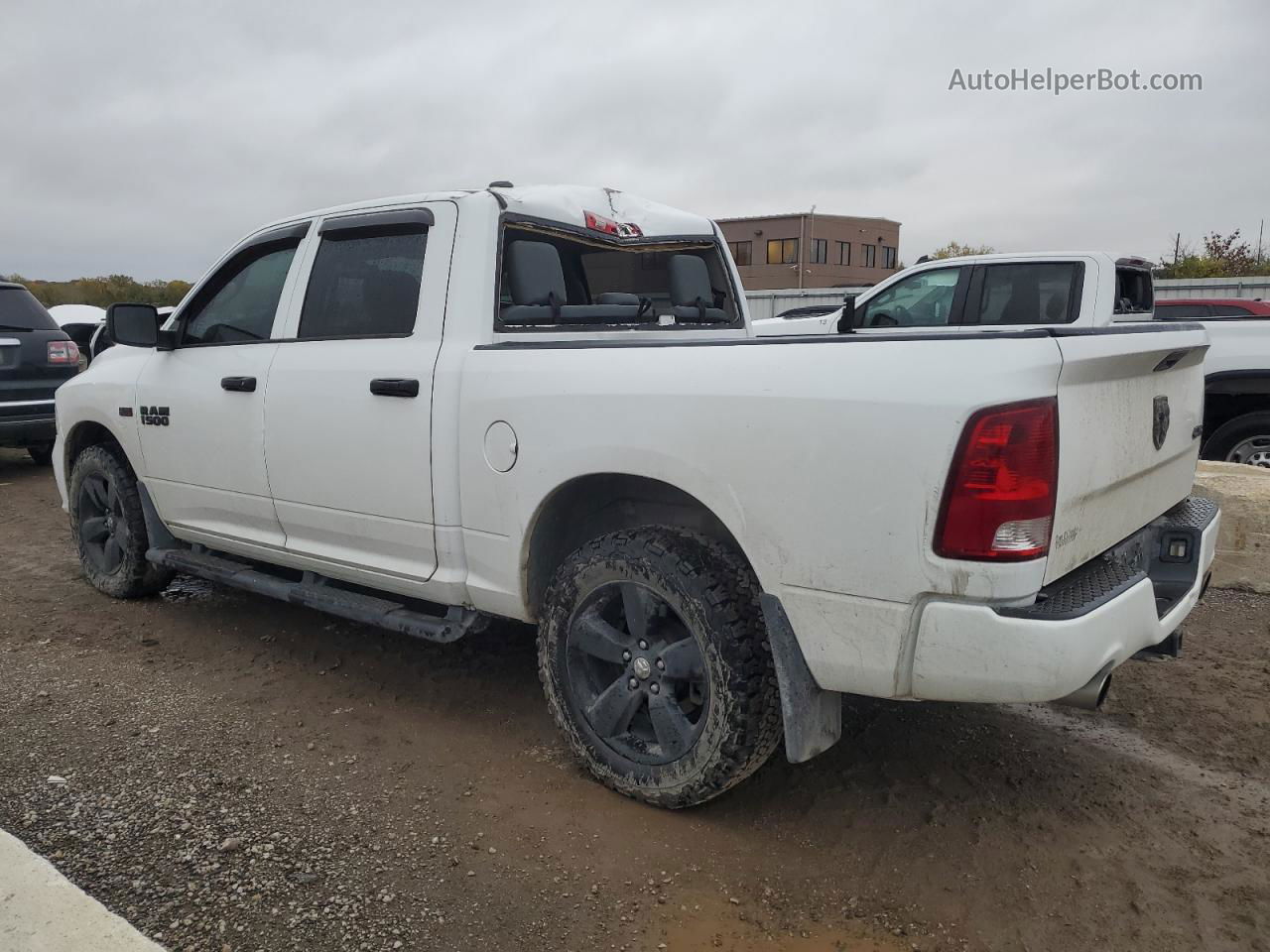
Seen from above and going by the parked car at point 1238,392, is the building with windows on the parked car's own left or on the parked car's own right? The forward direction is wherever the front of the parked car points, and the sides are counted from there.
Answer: on the parked car's own right

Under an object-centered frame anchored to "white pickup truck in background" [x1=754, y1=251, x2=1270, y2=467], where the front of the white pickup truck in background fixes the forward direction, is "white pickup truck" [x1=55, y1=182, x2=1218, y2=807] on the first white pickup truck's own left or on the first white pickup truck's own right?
on the first white pickup truck's own left

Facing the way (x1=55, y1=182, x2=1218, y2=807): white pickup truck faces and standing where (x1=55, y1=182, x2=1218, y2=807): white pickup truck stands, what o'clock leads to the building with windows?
The building with windows is roughly at 2 o'clock from the white pickup truck.

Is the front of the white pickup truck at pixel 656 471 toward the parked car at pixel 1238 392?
no

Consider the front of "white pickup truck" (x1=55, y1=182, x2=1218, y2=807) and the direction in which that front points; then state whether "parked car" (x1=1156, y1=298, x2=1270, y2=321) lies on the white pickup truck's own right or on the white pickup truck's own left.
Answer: on the white pickup truck's own right

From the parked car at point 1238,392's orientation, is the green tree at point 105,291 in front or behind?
in front

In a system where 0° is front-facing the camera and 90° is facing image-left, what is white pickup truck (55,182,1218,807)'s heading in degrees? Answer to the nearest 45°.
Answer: approximately 135°

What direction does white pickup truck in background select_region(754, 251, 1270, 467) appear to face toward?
to the viewer's left

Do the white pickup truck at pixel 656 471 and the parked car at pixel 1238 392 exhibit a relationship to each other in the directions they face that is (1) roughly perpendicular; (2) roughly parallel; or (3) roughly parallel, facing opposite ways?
roughly parallel

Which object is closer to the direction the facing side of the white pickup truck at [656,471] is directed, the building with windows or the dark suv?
the dark suv

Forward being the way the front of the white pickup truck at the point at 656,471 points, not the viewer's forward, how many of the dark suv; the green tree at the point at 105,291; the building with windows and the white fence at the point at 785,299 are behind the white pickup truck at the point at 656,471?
0

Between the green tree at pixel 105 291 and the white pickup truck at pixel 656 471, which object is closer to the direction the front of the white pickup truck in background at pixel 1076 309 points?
the green tree

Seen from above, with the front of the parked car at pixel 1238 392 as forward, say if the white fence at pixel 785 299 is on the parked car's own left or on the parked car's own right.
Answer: on the parked car's own right

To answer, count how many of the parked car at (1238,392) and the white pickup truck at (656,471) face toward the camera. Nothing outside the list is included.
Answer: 0
